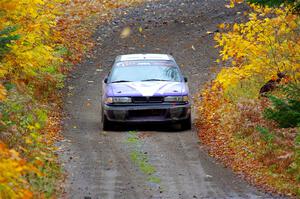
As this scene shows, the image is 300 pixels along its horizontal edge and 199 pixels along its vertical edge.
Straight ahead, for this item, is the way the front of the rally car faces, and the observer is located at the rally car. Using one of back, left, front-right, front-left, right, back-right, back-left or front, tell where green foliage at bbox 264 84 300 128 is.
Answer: front-left

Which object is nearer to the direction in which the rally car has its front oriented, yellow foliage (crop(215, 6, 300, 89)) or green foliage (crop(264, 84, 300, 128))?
the green foliage

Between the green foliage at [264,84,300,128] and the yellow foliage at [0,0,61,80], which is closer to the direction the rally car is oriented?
the green foliage

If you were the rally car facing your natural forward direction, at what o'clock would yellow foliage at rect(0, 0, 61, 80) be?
The yellow foliage is roughly at 4 o'clock from the rally car.

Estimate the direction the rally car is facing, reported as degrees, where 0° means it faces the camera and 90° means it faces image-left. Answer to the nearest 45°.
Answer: approximately 0°

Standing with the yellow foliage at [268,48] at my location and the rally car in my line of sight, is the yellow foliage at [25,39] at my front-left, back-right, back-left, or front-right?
front-right

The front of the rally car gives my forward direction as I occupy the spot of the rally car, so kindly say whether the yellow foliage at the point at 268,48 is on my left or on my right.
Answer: on my left
